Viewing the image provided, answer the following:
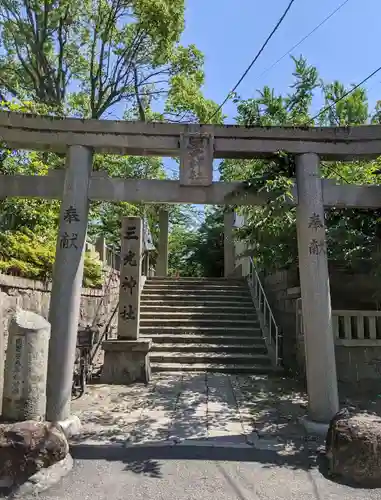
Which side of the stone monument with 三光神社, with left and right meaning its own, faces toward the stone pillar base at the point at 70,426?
front

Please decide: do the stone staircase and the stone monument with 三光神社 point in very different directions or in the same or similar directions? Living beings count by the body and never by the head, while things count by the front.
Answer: same or similar directions

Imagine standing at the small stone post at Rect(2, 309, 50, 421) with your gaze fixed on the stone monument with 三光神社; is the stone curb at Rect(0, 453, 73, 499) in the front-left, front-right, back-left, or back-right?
back-right

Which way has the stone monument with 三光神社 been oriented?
toward the camera

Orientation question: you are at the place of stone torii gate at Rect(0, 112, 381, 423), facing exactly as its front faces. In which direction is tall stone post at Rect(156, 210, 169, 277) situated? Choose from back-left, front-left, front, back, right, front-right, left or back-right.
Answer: back

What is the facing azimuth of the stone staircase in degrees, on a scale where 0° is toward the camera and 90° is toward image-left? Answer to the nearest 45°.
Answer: approximately 0°

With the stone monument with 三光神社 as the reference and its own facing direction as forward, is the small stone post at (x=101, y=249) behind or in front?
behind

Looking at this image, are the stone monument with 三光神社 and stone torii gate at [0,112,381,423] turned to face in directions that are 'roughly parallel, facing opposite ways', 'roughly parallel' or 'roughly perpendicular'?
roughly parallel

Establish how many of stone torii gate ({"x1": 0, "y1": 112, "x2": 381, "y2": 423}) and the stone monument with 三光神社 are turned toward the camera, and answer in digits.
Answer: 2

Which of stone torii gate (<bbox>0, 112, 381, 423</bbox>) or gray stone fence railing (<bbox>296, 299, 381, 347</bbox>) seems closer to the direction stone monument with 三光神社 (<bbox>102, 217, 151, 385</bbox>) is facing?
the stone torii gate

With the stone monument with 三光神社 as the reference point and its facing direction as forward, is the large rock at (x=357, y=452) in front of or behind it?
in front

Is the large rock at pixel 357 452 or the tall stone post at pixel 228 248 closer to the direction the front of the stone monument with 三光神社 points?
the large rock

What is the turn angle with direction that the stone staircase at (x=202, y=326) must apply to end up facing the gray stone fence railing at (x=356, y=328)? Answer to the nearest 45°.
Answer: approximately 45° to its left

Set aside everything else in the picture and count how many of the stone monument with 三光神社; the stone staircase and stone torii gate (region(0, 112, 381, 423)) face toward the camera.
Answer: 3

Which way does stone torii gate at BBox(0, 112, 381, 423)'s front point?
toward the camera

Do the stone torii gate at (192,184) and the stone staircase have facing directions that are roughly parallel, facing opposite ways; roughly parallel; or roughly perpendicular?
roughly parallel
